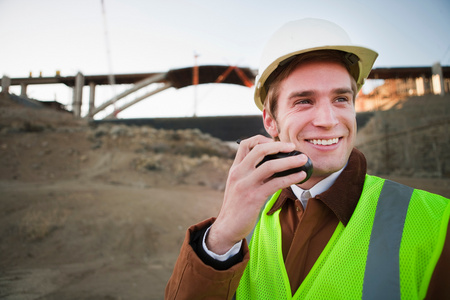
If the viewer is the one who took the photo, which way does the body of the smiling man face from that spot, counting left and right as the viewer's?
facing the viewer and to the left of the viewer

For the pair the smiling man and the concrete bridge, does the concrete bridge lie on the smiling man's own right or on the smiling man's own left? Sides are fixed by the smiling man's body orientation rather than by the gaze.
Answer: on the smiling man's own right
